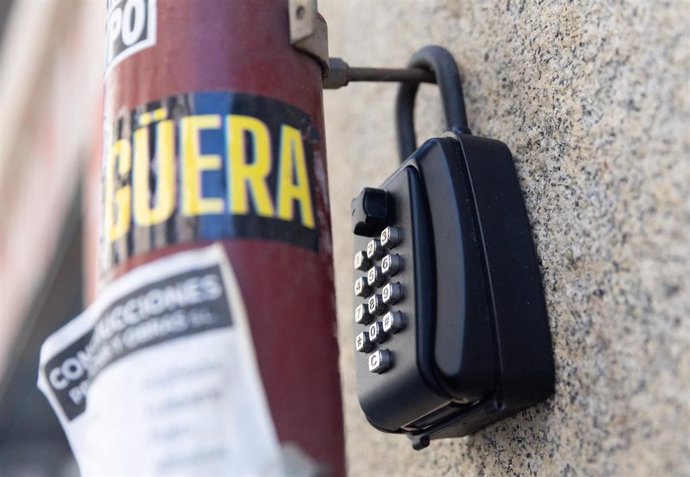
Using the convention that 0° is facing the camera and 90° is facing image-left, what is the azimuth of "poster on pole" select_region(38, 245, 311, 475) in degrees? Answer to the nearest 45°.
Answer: approximately 0°
